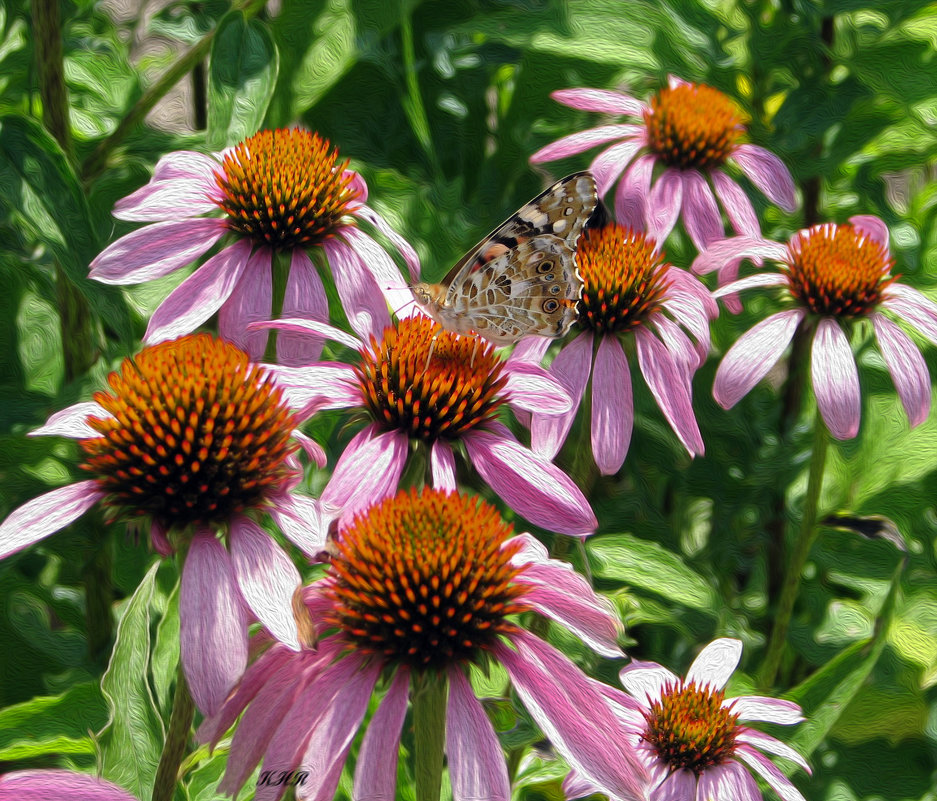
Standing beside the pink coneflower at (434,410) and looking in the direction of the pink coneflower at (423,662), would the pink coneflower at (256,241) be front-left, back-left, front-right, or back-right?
back-right

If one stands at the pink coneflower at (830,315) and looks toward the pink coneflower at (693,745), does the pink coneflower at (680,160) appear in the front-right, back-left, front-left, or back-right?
back-right

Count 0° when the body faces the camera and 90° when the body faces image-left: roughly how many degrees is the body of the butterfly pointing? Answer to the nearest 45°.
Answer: approximately 90°

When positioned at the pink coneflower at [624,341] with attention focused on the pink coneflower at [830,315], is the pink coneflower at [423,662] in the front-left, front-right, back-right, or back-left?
back-right
